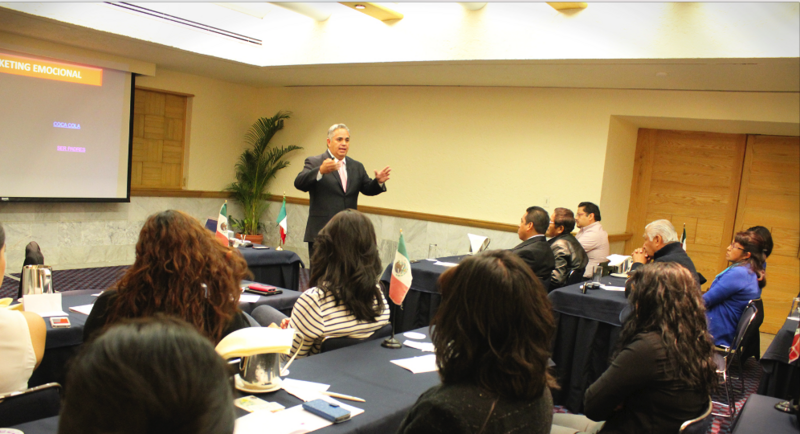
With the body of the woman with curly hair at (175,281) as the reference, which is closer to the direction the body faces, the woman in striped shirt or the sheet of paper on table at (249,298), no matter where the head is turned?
the sheet of paper on table

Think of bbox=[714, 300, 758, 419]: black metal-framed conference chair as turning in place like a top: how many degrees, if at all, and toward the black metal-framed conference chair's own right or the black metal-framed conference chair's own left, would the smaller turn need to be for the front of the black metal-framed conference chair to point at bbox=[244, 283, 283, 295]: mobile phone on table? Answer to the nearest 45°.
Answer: approximately 45° to the black metal-framed conference chair's own left

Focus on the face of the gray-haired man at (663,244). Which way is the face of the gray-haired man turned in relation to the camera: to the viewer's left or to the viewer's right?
to the viewer's left

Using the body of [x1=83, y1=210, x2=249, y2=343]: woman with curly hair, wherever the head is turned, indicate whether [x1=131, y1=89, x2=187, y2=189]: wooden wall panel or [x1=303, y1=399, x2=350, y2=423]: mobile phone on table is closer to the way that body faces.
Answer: the wooden wall panel

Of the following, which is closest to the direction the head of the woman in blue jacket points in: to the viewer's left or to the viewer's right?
to the viewer's left

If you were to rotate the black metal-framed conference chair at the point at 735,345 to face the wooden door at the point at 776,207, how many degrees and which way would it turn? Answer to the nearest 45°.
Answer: approximately 90° to its right

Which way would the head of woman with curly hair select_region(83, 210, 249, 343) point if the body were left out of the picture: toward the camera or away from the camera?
away from the camera

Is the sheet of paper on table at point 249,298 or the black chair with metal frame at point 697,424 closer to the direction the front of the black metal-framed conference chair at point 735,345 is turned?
the sheet of paper on table

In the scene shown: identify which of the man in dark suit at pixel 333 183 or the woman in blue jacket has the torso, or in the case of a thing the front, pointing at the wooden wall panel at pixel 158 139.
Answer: the woman in blue jacket

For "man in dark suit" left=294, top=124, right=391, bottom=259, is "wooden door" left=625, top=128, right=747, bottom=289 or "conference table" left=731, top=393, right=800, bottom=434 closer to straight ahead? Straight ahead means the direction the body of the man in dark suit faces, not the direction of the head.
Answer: the conference table

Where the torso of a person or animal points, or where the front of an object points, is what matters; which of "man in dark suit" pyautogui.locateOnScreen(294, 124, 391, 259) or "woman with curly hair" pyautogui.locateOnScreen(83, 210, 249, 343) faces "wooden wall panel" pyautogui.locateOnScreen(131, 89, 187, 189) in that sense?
the woman with curly hair

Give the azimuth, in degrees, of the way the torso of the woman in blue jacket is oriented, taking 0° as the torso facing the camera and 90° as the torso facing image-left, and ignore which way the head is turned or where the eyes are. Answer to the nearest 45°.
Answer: approximately 90°

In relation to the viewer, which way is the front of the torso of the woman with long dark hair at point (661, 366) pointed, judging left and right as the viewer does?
facing away from the viewer and to the left of the viewer

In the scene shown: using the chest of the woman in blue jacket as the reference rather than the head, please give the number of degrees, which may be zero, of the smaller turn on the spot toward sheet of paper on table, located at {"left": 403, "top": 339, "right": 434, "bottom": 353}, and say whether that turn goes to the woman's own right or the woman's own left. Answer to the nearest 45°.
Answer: approximately 45° to the woman's own left

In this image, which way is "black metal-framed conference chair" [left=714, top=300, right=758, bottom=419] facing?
to the viewer's left

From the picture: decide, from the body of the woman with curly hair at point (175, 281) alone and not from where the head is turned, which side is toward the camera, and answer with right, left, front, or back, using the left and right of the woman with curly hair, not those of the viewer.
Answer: back
